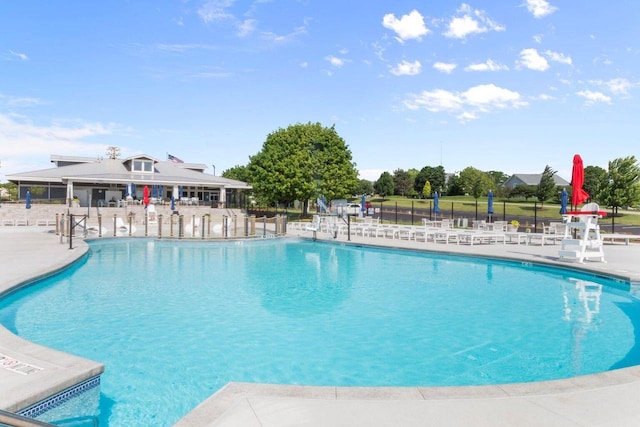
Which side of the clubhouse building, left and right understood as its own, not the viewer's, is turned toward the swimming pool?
front

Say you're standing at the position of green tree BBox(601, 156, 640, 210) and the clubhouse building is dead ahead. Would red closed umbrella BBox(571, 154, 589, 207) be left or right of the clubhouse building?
left

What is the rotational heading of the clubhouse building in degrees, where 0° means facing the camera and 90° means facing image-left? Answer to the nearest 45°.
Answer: approximately 0°

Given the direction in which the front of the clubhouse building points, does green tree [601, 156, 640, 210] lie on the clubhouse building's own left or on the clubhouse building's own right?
on the clubhouse building's own left

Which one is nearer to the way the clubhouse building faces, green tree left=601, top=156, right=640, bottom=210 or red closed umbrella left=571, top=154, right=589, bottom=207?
the red closed umbrella

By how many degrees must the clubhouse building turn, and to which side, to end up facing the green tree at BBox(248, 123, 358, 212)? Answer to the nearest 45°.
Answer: approximately 45° to its left
